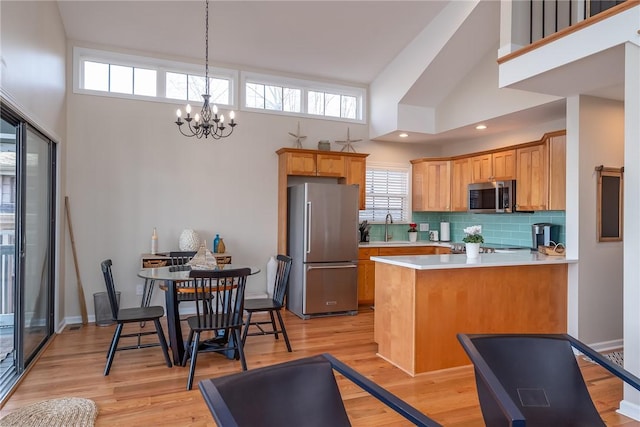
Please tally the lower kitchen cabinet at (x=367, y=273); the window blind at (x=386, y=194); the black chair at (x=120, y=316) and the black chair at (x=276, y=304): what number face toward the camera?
2

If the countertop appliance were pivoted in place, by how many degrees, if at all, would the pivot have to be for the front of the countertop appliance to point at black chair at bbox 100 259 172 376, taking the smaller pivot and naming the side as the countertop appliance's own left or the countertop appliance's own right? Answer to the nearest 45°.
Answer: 0° — it already faces it

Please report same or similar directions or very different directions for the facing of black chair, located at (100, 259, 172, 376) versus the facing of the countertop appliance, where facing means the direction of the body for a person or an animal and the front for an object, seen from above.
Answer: very different directions

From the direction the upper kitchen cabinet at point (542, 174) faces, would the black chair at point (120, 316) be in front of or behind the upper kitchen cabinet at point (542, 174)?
in front

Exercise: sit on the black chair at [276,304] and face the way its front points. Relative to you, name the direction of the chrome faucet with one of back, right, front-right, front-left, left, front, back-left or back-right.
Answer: back-right

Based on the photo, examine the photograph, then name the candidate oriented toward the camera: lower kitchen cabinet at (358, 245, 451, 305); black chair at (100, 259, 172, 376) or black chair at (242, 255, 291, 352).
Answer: the lower kitchen cabinet

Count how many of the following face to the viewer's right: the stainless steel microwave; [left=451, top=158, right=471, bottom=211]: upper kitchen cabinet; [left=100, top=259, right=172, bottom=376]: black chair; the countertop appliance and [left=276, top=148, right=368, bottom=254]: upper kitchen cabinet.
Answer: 1

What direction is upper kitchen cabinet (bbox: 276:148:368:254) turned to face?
toward the camera

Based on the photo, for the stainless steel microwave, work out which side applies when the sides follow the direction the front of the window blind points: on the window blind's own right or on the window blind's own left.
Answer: on the window blind's own left

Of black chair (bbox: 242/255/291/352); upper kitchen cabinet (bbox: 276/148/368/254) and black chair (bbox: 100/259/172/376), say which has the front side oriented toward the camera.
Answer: the upper kitchen cabinet

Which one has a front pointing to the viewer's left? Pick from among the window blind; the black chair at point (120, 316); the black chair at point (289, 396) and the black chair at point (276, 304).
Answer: the black chair at point (276, 304)

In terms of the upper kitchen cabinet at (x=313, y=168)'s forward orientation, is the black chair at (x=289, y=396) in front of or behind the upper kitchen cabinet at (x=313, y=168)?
in front

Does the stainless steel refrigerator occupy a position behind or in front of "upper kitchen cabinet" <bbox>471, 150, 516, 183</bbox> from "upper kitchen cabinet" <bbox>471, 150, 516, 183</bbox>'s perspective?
in front

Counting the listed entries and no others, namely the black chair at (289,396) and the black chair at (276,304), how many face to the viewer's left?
1
